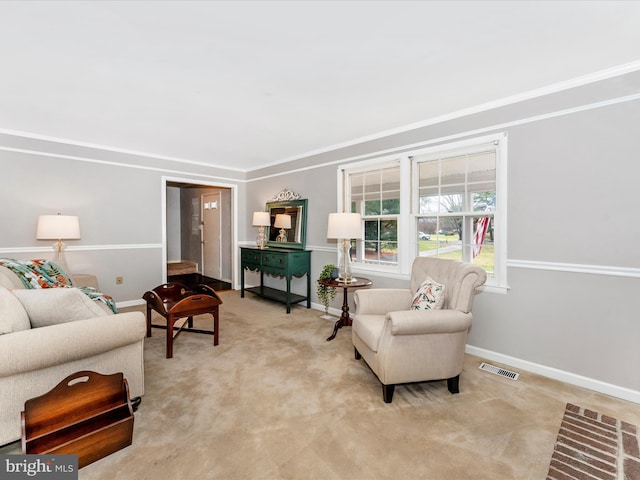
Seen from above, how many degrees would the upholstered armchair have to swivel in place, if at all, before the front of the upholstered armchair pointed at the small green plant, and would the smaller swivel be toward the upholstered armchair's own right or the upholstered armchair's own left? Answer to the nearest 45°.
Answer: approximately 90° to the upholstered armchair's own right

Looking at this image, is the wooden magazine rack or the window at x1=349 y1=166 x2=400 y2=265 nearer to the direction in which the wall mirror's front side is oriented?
the wooden magazine rack

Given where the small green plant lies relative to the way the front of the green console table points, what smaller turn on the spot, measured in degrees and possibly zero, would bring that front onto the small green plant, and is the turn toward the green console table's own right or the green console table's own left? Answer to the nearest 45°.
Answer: approximately 90° to the green console table's own left

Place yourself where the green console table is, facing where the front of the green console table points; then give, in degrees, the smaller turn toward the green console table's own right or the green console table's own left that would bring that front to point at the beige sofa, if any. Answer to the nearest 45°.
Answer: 0° — it already faces it

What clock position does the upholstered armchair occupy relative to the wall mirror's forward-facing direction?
The upholstered armchair is roughly at 10 o'clock from the wall mirror.

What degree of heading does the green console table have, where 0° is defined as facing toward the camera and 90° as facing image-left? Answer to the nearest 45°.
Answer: approximately 45°

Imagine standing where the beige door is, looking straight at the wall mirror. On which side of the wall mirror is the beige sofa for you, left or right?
right

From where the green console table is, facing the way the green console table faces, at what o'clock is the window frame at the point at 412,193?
The window frame is roughly at 9 o'clock from the green console table.

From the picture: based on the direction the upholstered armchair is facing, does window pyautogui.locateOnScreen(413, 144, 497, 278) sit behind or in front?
behind

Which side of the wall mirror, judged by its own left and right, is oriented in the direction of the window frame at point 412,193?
left

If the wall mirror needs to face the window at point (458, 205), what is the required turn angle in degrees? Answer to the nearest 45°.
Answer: approximately 90° to its left

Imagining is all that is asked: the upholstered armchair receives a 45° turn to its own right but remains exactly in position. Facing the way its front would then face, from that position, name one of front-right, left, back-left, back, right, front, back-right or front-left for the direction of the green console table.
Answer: front-right

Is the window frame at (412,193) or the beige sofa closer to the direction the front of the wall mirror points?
the beige sofa

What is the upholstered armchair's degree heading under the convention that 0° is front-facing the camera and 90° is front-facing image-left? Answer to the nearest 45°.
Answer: approximately 45°
